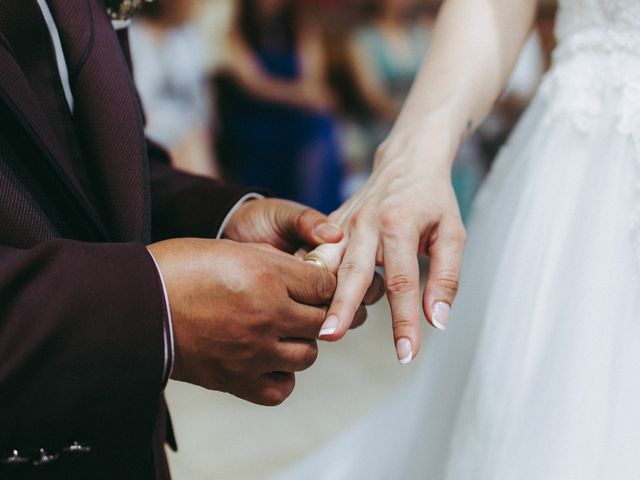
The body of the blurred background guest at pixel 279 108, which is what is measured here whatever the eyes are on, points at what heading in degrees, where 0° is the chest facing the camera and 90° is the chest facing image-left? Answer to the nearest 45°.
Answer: approximately 0°

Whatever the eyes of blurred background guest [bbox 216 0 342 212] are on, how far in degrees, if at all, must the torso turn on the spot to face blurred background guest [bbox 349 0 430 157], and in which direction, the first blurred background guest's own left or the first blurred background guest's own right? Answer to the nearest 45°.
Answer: approximately 135° to the first blurred background guest's own left
